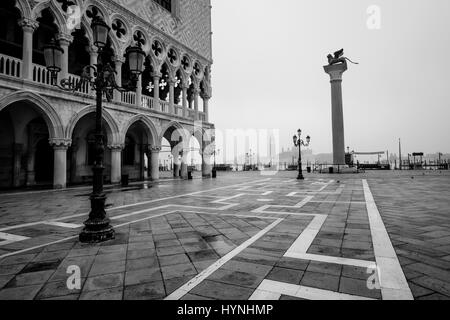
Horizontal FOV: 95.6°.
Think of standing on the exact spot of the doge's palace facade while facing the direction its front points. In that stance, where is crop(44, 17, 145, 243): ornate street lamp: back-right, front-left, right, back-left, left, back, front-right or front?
front-right

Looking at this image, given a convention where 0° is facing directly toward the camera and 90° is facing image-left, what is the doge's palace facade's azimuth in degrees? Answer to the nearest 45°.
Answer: approximately 315°

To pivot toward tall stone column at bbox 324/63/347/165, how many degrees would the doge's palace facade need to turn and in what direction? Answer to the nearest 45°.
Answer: approximately 45° to its left
